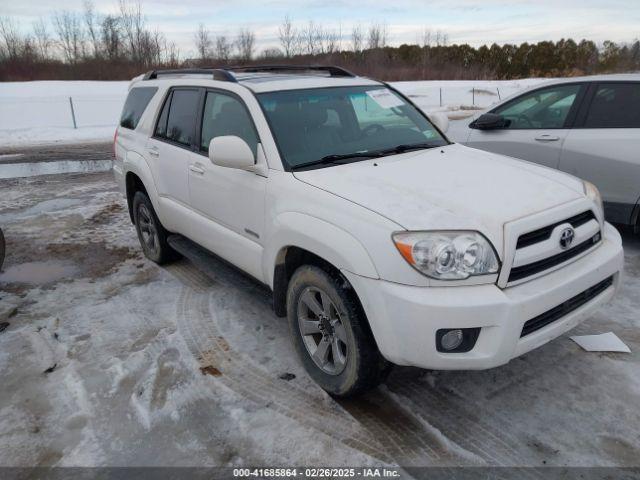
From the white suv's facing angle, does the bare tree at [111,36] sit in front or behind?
behind

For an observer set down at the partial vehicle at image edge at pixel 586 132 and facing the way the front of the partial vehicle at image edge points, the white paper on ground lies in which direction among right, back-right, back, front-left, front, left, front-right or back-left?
left

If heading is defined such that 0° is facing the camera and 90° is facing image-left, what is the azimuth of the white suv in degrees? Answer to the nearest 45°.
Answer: approximately 315°

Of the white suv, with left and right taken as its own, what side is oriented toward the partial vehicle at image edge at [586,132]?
left

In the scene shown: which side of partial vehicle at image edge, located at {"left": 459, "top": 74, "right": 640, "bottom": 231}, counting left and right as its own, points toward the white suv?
left

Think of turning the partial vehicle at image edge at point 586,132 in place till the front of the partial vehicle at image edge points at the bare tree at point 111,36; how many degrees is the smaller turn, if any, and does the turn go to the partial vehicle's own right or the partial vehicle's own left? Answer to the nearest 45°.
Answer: approximately 45° to the partial vehicle's own right

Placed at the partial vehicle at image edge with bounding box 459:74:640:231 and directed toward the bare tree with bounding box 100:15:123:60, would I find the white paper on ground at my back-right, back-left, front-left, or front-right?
back-left

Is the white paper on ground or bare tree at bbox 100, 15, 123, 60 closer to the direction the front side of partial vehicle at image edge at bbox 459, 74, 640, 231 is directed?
the bare tree

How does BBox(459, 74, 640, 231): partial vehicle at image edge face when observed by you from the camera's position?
facing to the left of the viewer

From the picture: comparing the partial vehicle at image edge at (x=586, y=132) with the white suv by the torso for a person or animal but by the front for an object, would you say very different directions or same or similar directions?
very different directions

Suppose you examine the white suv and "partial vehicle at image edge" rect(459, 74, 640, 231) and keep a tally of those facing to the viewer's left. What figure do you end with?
1

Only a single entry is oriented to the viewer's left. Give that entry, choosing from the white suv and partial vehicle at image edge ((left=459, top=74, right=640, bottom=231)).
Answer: the partial vehicle at image edge
